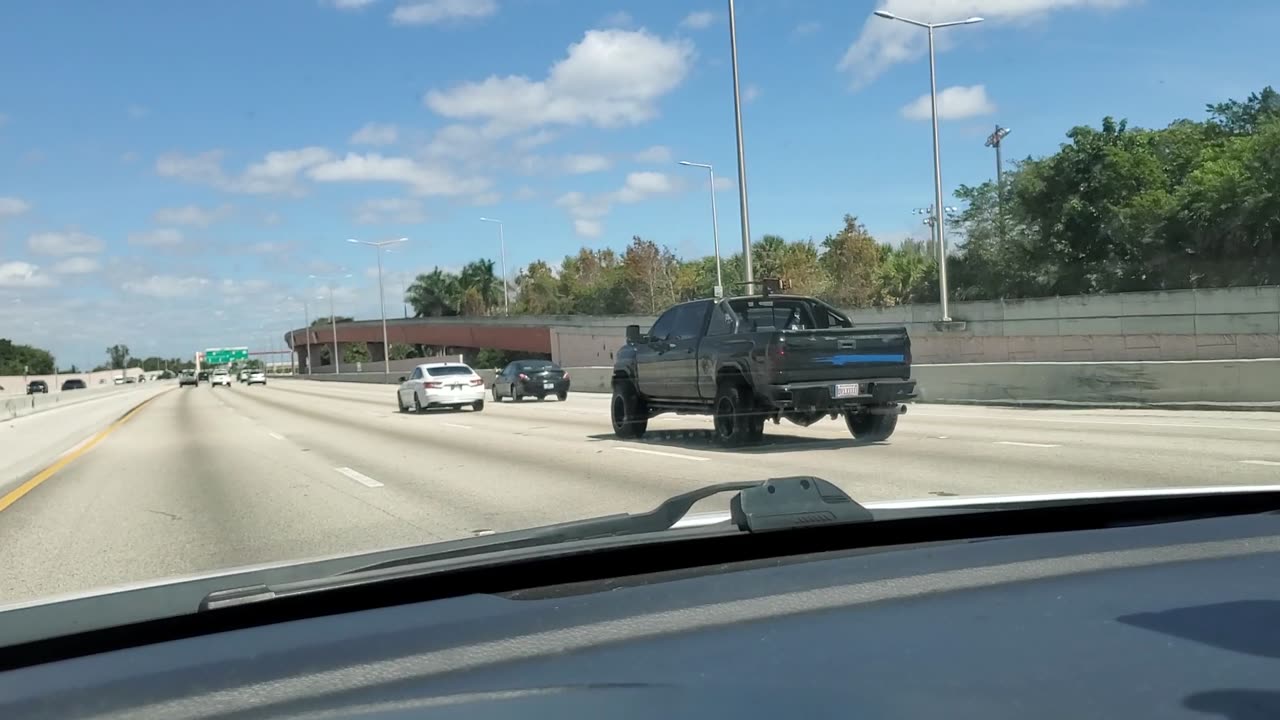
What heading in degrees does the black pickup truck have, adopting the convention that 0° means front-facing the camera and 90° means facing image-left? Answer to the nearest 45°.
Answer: approximately 135°

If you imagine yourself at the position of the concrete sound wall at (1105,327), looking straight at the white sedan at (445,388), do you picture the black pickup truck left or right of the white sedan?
left

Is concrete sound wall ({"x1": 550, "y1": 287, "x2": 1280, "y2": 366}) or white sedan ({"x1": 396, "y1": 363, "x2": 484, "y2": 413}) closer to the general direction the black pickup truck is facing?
the white sedan

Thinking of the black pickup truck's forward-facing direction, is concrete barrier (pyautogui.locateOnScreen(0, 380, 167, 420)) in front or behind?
in front

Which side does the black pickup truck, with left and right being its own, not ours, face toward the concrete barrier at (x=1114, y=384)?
right

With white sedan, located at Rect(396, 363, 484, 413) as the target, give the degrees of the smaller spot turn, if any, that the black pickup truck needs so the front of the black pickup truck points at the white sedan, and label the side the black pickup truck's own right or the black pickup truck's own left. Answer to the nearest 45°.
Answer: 0° — it already faces it

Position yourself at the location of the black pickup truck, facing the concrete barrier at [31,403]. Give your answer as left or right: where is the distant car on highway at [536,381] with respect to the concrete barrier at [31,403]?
right

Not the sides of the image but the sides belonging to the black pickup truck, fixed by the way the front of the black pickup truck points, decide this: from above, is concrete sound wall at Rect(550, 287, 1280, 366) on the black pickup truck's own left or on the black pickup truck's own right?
on the black pickup truck's own right
